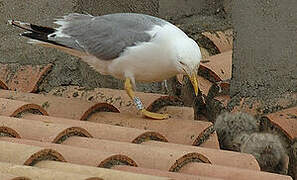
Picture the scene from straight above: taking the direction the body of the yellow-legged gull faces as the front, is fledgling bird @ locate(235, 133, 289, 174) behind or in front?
in front

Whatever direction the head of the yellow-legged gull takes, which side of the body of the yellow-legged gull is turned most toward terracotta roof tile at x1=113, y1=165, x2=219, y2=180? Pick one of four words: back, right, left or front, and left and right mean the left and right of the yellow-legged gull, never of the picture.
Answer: right

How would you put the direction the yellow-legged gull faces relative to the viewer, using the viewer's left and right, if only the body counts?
facing to the right of the viewer
